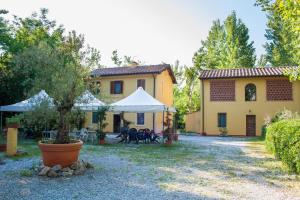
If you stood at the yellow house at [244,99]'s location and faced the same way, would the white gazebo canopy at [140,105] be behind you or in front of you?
in front

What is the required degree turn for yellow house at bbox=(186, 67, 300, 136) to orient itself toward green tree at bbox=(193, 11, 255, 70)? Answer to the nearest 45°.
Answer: approximately 180°

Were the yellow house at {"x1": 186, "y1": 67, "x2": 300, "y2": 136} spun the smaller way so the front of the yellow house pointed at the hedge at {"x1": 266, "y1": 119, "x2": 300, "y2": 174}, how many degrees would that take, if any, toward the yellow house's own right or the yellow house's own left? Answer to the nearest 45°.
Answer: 0° — it already faces it

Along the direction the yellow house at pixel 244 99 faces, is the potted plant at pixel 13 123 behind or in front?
in front

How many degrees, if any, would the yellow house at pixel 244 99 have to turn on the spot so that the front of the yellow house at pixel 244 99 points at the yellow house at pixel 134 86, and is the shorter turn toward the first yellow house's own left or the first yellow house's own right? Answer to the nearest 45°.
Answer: approximately 90° to the first yellow house's own right

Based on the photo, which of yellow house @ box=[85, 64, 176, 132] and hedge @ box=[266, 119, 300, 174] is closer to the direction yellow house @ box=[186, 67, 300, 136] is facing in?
the hedge

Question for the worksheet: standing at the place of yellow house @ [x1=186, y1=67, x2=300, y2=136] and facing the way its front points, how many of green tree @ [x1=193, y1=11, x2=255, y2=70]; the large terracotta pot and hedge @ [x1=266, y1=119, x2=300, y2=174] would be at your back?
1

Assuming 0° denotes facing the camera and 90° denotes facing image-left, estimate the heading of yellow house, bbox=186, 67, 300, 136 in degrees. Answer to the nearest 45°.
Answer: approximately 0°
